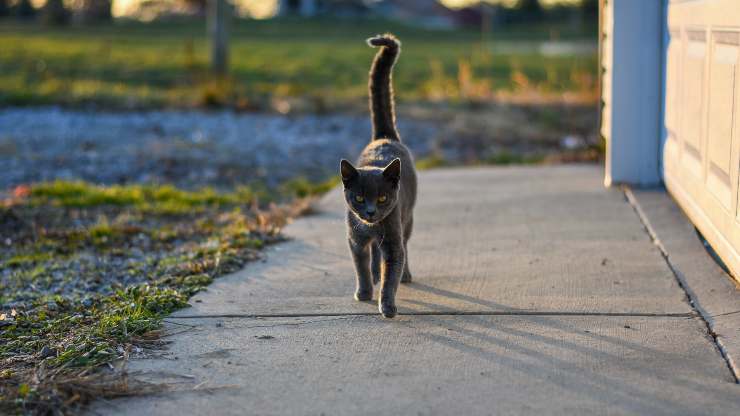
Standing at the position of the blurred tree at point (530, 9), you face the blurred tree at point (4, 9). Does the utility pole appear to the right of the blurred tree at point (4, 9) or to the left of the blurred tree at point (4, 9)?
left

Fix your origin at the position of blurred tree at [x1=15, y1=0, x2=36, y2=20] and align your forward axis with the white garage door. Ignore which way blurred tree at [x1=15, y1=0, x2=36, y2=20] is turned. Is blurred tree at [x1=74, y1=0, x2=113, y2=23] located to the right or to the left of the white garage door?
left

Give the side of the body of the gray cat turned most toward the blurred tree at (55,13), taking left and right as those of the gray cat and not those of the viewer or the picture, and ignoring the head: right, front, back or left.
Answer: back

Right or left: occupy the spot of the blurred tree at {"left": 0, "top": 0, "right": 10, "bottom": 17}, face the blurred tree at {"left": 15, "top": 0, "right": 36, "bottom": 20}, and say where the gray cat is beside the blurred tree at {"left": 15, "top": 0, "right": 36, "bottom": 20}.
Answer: right

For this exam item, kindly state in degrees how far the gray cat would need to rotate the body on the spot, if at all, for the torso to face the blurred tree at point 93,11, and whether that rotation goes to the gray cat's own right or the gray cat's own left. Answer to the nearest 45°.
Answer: approximately 180°

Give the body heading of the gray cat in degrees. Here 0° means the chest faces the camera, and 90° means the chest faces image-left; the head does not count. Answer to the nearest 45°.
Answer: approximately 0°

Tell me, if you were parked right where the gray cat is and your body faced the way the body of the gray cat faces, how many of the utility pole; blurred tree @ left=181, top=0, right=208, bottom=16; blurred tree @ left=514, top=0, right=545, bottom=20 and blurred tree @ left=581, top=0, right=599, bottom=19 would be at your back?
4

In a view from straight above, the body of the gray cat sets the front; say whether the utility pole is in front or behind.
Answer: behind

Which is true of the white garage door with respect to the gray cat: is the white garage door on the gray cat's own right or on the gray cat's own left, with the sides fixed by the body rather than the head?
on the gray cat's own left

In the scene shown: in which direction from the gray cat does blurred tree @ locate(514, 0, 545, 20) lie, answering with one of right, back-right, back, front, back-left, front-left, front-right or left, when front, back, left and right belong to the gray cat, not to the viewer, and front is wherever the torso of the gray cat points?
back

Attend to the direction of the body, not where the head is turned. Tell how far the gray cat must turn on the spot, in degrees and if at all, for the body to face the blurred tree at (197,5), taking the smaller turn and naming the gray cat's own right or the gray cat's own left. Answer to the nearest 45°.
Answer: approximately 180°
